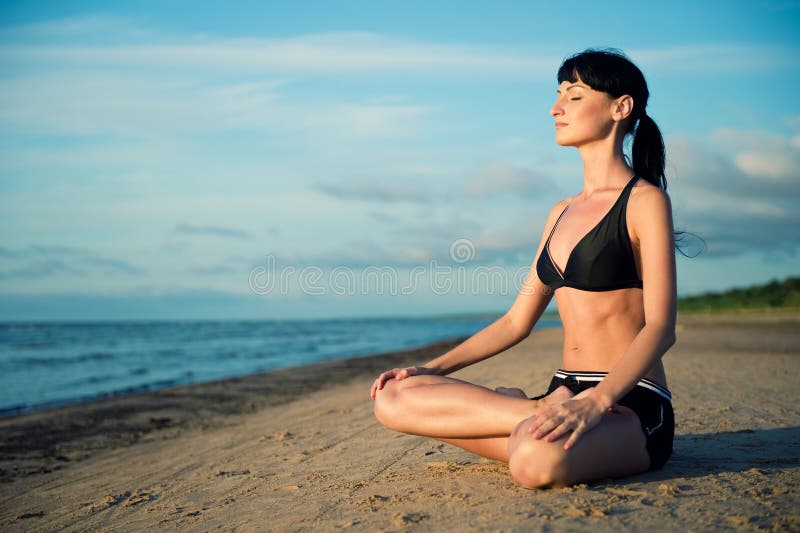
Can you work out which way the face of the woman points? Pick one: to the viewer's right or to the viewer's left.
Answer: to the viewer's left

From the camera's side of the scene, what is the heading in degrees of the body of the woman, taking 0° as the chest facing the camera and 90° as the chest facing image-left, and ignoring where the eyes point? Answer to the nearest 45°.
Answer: approximately 45°
